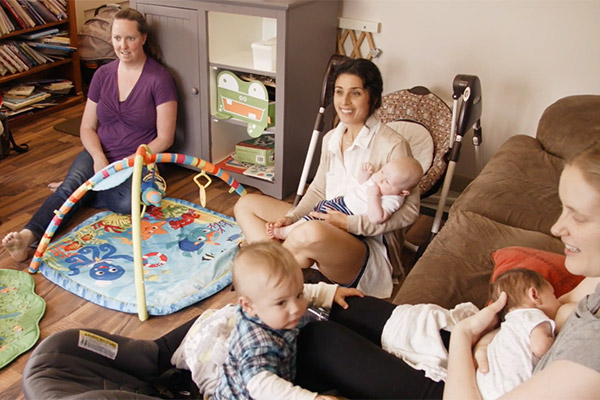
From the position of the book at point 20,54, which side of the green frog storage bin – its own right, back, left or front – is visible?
right

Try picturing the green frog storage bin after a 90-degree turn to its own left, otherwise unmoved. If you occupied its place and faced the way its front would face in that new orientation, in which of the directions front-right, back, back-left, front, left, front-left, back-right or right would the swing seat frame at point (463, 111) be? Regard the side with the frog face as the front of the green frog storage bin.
front

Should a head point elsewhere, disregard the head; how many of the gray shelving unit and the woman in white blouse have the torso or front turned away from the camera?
0

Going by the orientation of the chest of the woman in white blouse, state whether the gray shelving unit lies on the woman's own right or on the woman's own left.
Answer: on the woman's own right

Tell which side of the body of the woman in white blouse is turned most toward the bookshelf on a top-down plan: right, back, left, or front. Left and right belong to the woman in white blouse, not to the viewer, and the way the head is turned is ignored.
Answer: right

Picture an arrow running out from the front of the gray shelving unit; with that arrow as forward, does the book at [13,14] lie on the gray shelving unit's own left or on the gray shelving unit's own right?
on the gray shelving unit's own right

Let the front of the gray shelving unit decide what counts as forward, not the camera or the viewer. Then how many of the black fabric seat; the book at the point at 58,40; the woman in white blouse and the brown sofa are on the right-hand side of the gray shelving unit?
1

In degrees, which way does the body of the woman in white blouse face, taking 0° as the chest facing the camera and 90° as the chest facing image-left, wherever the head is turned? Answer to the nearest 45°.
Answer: approximately 45°

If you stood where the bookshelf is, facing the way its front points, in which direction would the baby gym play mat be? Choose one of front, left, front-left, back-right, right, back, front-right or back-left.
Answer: front-right

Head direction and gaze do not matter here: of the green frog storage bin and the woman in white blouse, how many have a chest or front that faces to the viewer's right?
0

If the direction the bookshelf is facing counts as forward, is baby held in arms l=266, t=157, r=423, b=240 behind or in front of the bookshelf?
in front

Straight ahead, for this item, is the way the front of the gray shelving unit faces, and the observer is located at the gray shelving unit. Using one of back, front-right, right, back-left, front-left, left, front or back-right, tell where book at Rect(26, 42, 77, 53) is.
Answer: right
